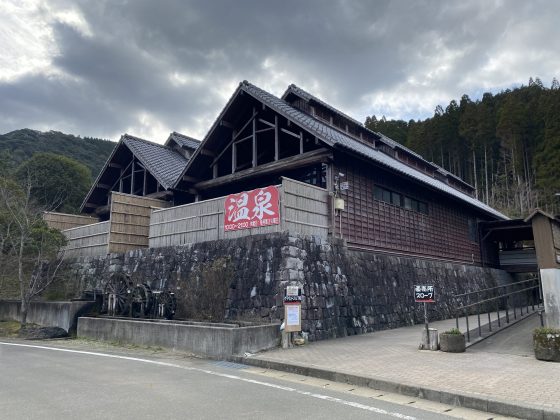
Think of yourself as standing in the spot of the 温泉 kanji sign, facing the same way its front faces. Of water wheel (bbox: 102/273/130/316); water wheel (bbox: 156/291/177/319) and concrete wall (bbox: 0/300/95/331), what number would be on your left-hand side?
0

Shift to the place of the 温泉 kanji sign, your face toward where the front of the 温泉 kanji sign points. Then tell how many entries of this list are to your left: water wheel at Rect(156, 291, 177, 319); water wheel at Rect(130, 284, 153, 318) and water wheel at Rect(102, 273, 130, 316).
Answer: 0

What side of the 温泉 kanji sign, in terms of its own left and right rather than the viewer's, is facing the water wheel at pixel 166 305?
right

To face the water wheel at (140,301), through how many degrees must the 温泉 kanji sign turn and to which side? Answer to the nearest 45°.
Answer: approximately 90° to its right

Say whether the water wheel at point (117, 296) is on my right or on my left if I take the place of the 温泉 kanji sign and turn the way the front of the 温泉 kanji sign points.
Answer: on my right
